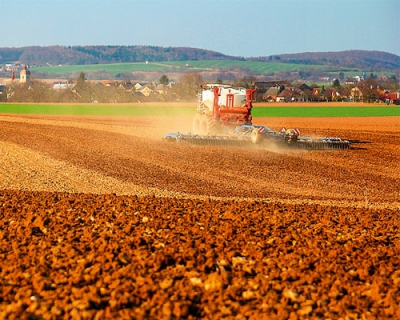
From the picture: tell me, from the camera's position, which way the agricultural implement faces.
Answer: facing away from the viewer and to the left of the viewer

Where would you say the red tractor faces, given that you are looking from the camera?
facing away from the viewer and to the left of the viewer
